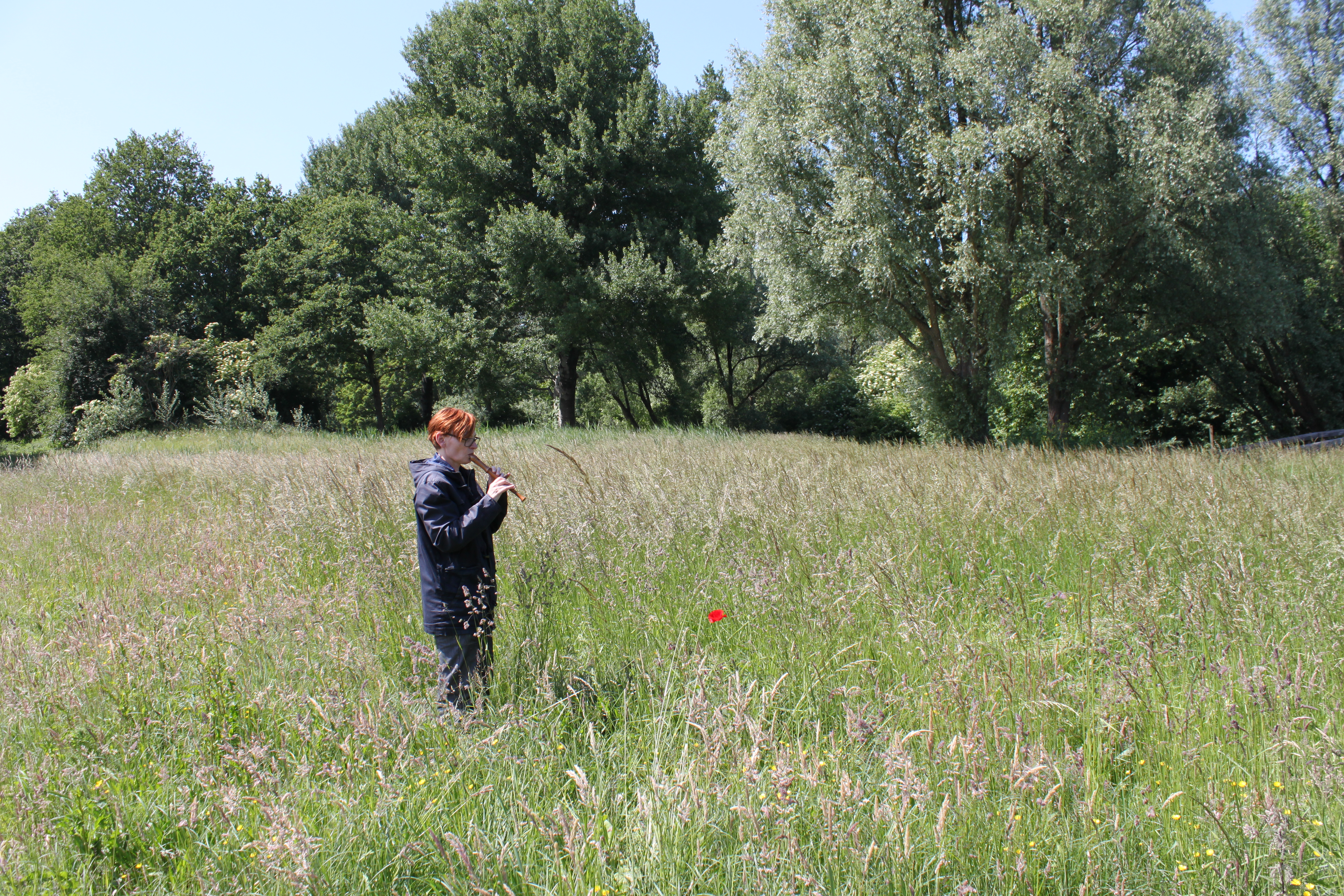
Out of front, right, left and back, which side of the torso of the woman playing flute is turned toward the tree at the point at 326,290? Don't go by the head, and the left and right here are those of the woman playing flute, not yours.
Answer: left

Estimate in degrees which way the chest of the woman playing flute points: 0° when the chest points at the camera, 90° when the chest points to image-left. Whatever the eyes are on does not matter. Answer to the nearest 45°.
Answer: approximately 270°

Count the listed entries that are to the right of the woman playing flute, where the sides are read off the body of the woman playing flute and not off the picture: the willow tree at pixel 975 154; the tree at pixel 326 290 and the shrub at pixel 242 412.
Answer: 0

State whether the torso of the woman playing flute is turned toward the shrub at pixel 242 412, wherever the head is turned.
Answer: no

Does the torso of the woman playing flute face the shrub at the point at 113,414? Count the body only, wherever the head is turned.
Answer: no

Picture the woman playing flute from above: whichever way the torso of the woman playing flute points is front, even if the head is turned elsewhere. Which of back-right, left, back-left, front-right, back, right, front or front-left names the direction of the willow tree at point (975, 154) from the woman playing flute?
front-left

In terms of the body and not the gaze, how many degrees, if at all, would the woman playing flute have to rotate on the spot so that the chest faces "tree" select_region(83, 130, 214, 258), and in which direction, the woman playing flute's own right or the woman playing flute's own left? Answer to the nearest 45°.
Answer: approximately 90° to the woman playing flute's own left

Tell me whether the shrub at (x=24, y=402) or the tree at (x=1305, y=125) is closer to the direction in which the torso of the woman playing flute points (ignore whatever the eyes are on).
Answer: the tree
